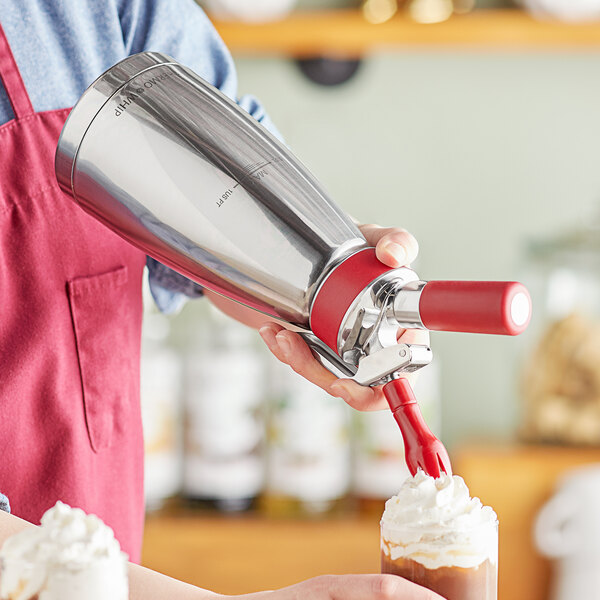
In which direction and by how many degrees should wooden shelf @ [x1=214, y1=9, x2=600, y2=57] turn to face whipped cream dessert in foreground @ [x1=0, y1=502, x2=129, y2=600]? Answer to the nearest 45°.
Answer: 0° — it already faces it

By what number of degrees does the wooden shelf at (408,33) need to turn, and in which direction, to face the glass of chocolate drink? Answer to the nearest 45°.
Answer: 0° — it already faces it

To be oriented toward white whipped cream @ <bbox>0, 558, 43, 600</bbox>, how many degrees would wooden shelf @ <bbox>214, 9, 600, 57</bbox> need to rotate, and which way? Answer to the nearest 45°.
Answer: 0° — it already faces it

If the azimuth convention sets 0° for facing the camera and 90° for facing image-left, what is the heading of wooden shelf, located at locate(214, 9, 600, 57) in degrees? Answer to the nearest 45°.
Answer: approximately 0°
